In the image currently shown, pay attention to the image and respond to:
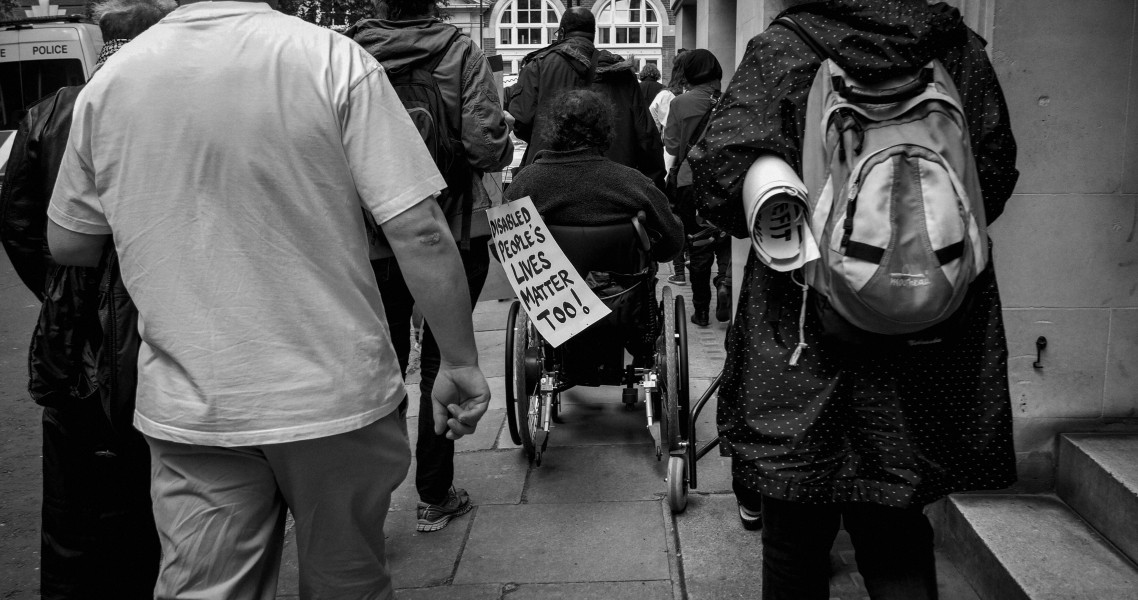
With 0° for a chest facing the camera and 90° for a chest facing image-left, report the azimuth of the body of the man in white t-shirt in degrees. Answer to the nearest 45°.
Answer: approximately 180°

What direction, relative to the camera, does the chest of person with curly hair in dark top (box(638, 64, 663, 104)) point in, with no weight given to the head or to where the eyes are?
away from the camera

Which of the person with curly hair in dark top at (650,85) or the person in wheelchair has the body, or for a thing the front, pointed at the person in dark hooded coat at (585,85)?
the person in wheelchair

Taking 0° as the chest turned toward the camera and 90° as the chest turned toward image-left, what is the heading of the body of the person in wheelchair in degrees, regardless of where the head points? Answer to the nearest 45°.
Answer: approximately 180°

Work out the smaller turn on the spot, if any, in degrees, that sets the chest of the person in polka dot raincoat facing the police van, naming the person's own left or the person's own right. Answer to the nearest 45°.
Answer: approximately 45° to the person's own left

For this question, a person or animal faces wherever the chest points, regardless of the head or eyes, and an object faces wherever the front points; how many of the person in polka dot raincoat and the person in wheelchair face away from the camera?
2

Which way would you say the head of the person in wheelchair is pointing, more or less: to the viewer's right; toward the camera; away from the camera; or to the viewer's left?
away from the camera
